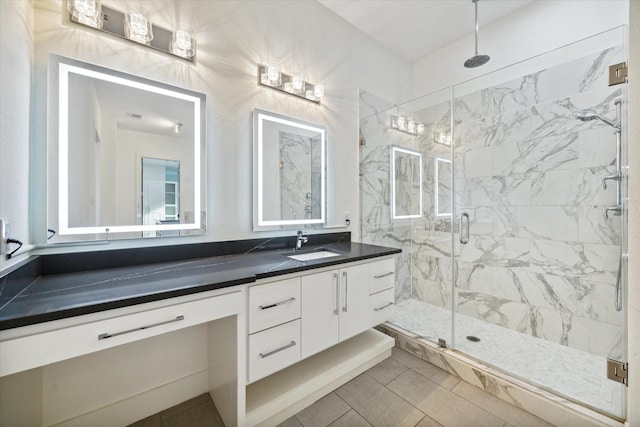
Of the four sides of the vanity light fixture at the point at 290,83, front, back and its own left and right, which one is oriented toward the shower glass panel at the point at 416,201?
left

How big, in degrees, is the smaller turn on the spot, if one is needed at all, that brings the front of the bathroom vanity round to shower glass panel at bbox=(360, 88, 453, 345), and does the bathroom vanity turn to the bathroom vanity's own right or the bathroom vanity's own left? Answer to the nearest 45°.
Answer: approximately 45° to the bathroom vanity's own left

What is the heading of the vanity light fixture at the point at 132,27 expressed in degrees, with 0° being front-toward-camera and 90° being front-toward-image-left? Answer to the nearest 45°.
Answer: approximately 315°

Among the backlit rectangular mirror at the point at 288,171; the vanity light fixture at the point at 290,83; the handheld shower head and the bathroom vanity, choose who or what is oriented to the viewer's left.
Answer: the handheld shower head

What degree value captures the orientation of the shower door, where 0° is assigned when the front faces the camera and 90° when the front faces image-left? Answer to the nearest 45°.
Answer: approximately 45°

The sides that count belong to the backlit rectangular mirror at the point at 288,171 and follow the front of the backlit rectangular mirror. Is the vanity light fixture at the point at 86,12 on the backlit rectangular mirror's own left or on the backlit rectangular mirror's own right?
on the backlit rectangular mirror's own right

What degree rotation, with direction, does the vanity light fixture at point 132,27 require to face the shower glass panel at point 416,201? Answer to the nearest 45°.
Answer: approximately 45° to its left

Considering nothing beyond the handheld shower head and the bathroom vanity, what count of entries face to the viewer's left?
1

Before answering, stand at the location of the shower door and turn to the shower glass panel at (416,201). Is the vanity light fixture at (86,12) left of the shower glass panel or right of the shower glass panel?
left

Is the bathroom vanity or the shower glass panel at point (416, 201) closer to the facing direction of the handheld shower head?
the shower glass panel

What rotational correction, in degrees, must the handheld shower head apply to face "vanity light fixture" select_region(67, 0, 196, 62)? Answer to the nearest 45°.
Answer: approximately 45° to its left

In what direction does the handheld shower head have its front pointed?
to the viewer's left
